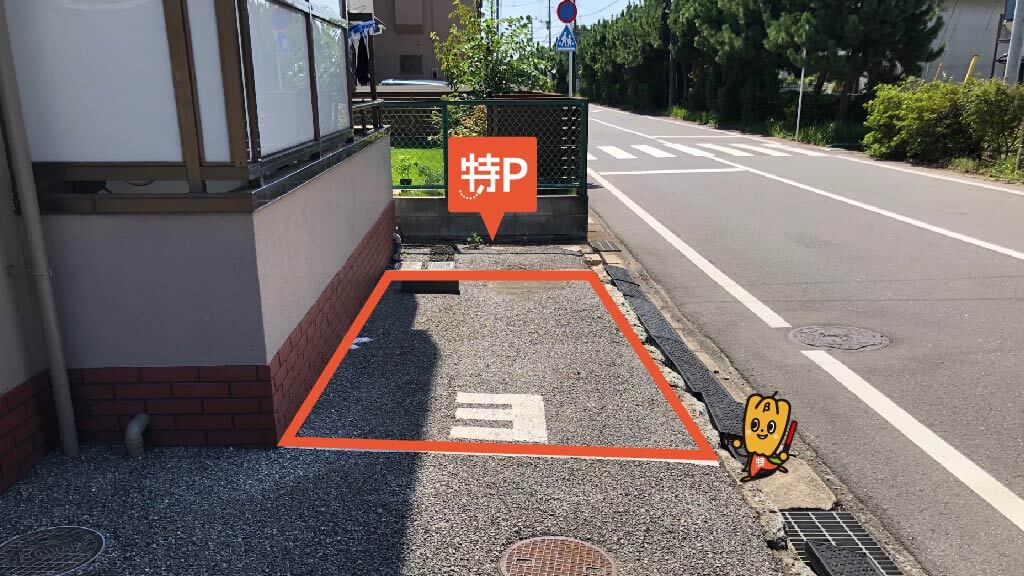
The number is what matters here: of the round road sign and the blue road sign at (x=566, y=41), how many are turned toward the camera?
2

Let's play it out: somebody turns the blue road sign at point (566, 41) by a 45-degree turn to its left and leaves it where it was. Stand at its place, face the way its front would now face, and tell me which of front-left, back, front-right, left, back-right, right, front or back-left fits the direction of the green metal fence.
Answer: front-right

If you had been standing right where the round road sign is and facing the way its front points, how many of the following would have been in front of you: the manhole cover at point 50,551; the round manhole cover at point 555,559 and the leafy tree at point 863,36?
2

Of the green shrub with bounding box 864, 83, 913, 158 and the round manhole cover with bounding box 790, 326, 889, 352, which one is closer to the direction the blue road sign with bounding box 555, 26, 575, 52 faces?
the round manhole cover

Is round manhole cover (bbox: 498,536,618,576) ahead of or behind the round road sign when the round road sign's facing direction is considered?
ahead

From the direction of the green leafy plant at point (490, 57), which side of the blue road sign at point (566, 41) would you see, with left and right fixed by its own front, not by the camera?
front

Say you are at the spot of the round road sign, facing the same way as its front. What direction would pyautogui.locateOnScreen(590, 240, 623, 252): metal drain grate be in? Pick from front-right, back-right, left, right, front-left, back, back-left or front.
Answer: front

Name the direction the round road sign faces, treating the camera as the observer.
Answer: facing the viewer

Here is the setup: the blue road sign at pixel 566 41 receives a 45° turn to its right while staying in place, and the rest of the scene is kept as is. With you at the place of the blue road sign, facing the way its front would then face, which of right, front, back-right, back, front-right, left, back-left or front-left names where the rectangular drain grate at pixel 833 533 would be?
front-left

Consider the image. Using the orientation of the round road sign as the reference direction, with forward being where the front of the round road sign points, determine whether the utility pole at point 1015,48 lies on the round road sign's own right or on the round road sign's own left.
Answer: on the round road sign's own left

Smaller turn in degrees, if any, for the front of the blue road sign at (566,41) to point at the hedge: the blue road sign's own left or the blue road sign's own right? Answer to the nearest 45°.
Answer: approximately 90° to the blue road sign's own left

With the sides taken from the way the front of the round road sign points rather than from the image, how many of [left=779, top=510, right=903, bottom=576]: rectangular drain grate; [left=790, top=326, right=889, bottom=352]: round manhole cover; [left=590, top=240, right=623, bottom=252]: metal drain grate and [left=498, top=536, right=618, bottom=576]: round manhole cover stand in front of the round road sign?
4

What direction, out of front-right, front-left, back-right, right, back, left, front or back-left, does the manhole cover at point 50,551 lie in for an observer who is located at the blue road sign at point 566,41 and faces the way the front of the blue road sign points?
front

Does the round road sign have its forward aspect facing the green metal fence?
yes

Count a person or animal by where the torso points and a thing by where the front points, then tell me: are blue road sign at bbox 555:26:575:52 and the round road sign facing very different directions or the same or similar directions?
same or similar directions

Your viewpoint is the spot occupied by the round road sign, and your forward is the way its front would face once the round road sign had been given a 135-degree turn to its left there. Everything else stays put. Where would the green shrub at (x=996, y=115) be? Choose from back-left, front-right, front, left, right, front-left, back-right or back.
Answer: front-right

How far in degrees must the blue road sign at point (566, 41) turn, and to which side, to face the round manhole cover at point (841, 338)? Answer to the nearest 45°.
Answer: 0° — it already faces it
